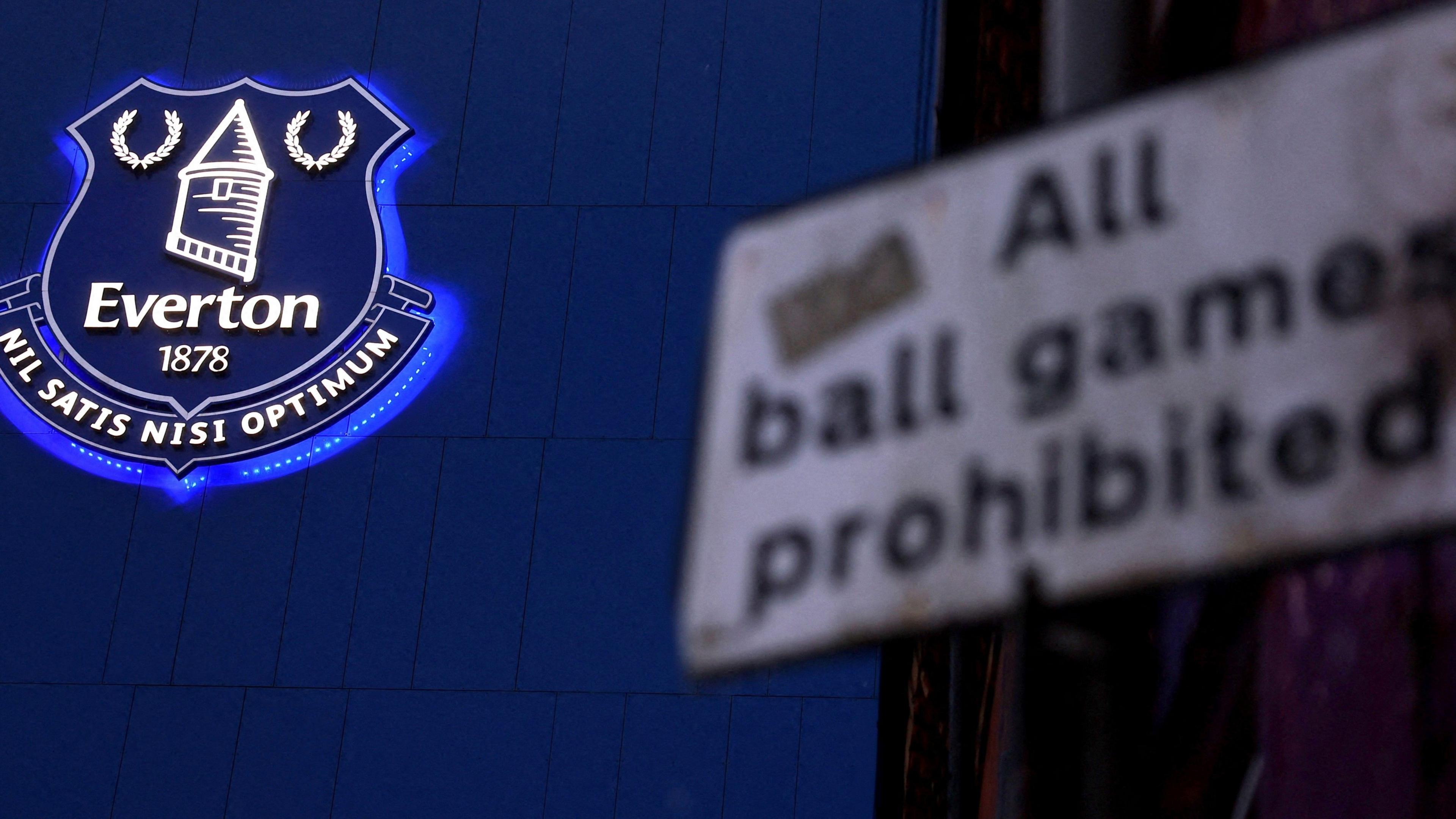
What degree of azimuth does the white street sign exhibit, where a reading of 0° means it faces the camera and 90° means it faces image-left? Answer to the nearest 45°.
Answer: approximately 45°

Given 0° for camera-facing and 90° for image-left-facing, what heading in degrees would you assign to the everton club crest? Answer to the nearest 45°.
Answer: approximately 0°
